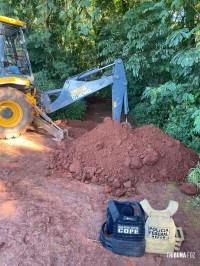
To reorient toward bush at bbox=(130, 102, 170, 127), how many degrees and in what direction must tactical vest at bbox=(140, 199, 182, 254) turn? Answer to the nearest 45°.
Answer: approximately 180°

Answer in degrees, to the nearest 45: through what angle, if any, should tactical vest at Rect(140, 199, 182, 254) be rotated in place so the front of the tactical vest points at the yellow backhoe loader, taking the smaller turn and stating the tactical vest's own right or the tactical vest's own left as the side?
approximately 135° to the tactical vest's own right

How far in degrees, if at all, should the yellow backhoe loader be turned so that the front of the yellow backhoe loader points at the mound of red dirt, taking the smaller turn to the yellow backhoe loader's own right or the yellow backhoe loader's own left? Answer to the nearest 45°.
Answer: approximately 135° to the yellow backhoe loader's own left

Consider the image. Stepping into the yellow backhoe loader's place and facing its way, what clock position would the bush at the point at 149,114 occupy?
The bush is roughly at 5 o'clock from the yellow backhoe loader.

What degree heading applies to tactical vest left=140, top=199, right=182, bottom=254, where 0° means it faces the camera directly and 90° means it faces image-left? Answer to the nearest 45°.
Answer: approximately 0°

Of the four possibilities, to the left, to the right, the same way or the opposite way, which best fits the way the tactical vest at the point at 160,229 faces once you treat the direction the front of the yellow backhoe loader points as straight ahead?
to the left

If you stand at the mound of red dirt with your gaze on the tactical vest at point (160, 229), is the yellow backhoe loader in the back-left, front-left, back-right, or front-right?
back-right

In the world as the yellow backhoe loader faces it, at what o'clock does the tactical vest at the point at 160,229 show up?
The tactical vest is roughly at 8 o'clock from the yellow backhoe loader.

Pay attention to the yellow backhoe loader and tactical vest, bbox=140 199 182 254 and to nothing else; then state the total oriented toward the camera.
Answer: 1

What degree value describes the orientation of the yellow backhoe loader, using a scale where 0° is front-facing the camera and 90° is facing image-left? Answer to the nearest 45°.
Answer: approximately 90°
